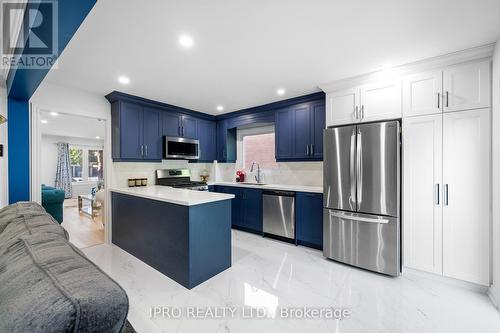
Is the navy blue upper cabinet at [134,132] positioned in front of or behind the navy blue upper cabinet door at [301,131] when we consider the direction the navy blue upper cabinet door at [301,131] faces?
in front

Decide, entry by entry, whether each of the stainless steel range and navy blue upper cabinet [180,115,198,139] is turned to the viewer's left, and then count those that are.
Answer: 0

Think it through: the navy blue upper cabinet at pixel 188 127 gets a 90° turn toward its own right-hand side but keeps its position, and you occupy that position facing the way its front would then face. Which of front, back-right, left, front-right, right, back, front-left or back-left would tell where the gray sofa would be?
front-left

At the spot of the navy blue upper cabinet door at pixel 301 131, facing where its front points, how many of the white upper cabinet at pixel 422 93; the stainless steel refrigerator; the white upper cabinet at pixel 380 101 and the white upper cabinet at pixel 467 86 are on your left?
4

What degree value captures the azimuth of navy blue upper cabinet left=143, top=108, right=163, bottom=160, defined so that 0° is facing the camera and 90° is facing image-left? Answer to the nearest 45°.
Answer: approximately 315°

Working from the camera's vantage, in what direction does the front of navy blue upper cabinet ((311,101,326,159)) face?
facing the viewer and to the left of the viewer

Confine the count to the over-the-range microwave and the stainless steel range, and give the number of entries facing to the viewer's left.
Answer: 0

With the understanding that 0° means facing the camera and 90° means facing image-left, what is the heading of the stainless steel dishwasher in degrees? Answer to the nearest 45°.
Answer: approximately 45°

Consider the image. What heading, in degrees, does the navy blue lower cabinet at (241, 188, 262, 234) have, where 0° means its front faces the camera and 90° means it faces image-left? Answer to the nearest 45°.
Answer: approximately 45°

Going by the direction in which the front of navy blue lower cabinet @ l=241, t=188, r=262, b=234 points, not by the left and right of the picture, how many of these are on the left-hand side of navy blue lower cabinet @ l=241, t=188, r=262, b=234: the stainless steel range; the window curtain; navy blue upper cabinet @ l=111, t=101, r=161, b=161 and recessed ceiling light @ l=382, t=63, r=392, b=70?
1

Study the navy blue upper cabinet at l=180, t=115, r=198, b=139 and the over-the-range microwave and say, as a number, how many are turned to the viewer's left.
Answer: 0

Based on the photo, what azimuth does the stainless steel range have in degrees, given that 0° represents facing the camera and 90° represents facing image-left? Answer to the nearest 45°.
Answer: approximately 315°

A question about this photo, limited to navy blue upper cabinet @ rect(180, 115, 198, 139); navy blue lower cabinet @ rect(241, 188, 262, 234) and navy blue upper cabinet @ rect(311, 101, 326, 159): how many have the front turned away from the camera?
0
